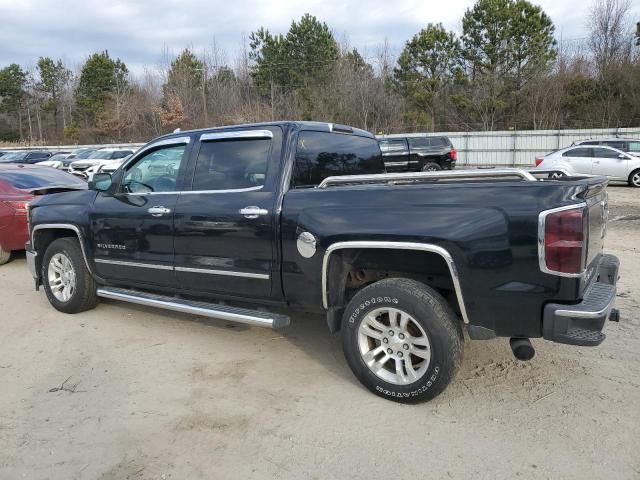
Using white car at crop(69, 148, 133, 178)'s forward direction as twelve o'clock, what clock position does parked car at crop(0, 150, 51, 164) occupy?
The parked car is roughly at 4 o'clock from the white car.

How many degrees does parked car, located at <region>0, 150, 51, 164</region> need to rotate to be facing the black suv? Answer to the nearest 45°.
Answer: approximately 135° to its left

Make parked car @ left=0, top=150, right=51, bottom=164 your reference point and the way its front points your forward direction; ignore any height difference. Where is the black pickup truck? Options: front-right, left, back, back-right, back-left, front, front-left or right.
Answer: left

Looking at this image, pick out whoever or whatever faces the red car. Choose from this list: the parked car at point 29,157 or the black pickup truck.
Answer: the black pickup truck

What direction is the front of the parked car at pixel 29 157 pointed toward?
to the viewer's left

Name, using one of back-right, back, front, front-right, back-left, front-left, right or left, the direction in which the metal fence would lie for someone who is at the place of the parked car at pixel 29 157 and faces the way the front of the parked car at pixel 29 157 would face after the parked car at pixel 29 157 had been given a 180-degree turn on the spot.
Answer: front-right

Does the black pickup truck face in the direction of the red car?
yes

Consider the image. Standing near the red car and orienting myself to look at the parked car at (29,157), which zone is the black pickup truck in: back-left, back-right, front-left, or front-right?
back-right

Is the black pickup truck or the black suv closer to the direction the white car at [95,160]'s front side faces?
the black pickup truck

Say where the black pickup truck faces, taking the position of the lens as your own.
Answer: facing away from the viewer and to the left of the viewer

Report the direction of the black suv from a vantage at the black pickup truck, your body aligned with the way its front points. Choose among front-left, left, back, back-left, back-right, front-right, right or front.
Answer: front-right

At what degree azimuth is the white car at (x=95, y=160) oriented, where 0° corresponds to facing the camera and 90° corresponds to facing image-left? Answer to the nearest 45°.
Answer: approximately 45°

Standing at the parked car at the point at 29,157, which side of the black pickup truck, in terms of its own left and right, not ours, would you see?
front
